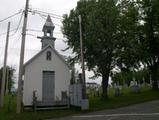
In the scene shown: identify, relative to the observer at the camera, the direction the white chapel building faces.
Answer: facing the viewer

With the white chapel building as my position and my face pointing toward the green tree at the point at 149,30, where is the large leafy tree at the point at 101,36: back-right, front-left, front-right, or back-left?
front-right

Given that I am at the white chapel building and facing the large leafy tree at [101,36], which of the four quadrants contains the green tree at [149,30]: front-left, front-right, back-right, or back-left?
front-left

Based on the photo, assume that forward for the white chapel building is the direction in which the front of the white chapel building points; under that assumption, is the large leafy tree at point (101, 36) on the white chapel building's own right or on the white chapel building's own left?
on the white chapel building's own left

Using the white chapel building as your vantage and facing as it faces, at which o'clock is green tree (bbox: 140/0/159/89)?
The green tree is roughly at 8 o'clock from the white chapel building.
